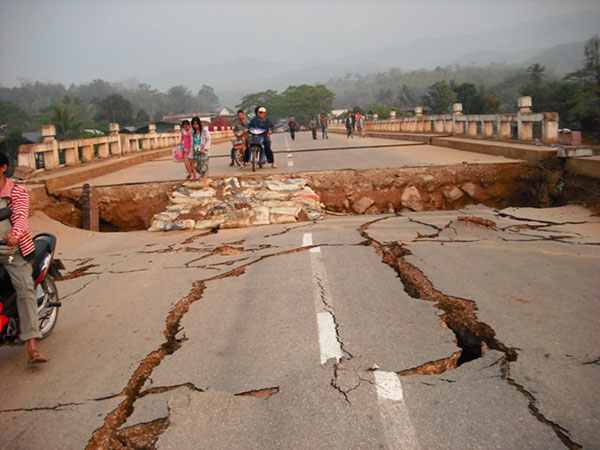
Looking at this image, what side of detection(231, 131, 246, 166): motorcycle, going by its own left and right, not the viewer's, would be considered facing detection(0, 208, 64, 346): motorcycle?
front

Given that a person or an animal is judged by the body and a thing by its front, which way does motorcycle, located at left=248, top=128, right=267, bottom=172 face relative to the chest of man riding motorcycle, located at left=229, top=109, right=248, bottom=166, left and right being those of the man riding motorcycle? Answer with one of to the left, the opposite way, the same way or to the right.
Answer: the same way

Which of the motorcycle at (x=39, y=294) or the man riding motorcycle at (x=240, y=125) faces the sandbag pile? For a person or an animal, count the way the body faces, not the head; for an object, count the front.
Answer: the man riding motorcycle

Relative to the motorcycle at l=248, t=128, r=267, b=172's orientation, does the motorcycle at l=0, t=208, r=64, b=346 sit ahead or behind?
ahead

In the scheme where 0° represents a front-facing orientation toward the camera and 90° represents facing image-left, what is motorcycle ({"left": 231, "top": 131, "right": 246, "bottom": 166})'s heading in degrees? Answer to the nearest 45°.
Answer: approximately 0°

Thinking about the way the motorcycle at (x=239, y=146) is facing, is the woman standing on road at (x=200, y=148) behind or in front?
in front

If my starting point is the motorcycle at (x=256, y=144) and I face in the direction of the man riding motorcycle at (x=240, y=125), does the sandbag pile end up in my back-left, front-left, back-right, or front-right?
back-left

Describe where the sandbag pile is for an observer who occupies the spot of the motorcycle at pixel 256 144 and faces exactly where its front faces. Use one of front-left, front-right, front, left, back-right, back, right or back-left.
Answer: front

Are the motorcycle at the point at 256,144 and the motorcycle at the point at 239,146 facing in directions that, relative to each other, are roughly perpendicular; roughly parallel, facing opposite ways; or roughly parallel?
roughly parallel

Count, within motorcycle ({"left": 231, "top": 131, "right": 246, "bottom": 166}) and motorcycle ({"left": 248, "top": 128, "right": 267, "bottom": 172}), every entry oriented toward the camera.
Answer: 2

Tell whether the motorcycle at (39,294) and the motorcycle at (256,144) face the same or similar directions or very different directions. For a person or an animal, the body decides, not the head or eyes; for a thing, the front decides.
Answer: same or similar directions

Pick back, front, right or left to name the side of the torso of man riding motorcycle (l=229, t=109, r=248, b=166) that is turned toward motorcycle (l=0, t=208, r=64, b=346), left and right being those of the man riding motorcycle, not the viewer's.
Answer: front

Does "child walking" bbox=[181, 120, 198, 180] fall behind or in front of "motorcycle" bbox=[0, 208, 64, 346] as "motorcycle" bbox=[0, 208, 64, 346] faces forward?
behind

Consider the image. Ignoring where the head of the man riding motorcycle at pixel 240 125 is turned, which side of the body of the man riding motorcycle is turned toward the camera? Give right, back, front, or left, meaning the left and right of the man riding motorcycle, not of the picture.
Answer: front
